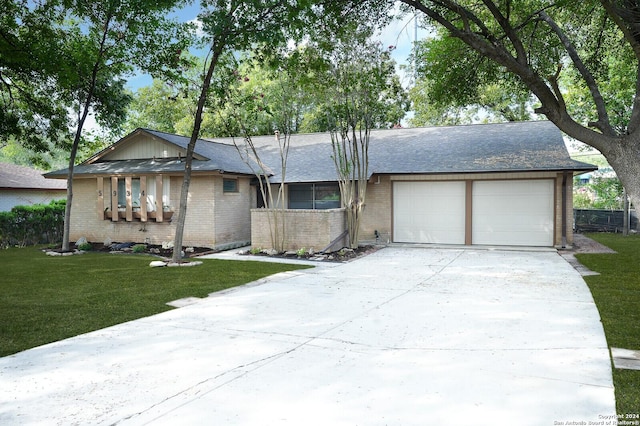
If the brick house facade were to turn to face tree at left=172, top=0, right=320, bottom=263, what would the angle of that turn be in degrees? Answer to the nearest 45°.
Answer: approximately 45° to its right

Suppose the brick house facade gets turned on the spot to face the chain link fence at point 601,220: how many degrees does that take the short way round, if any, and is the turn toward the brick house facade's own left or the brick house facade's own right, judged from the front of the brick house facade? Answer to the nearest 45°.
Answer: approximately 135° to the brick house facade's own left

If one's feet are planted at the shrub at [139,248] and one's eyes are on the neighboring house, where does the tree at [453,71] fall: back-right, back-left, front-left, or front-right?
back-right

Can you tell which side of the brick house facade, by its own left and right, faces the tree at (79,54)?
right

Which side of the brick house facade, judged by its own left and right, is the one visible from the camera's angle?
front

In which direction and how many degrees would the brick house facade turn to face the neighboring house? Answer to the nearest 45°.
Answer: approximately 135° to its right

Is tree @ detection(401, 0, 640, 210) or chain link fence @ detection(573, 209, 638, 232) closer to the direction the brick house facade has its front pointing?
the tree

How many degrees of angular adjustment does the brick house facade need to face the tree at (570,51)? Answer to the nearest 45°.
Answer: approximately 45° to its left

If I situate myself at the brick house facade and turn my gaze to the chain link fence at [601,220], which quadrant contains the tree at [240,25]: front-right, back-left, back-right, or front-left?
back-right
